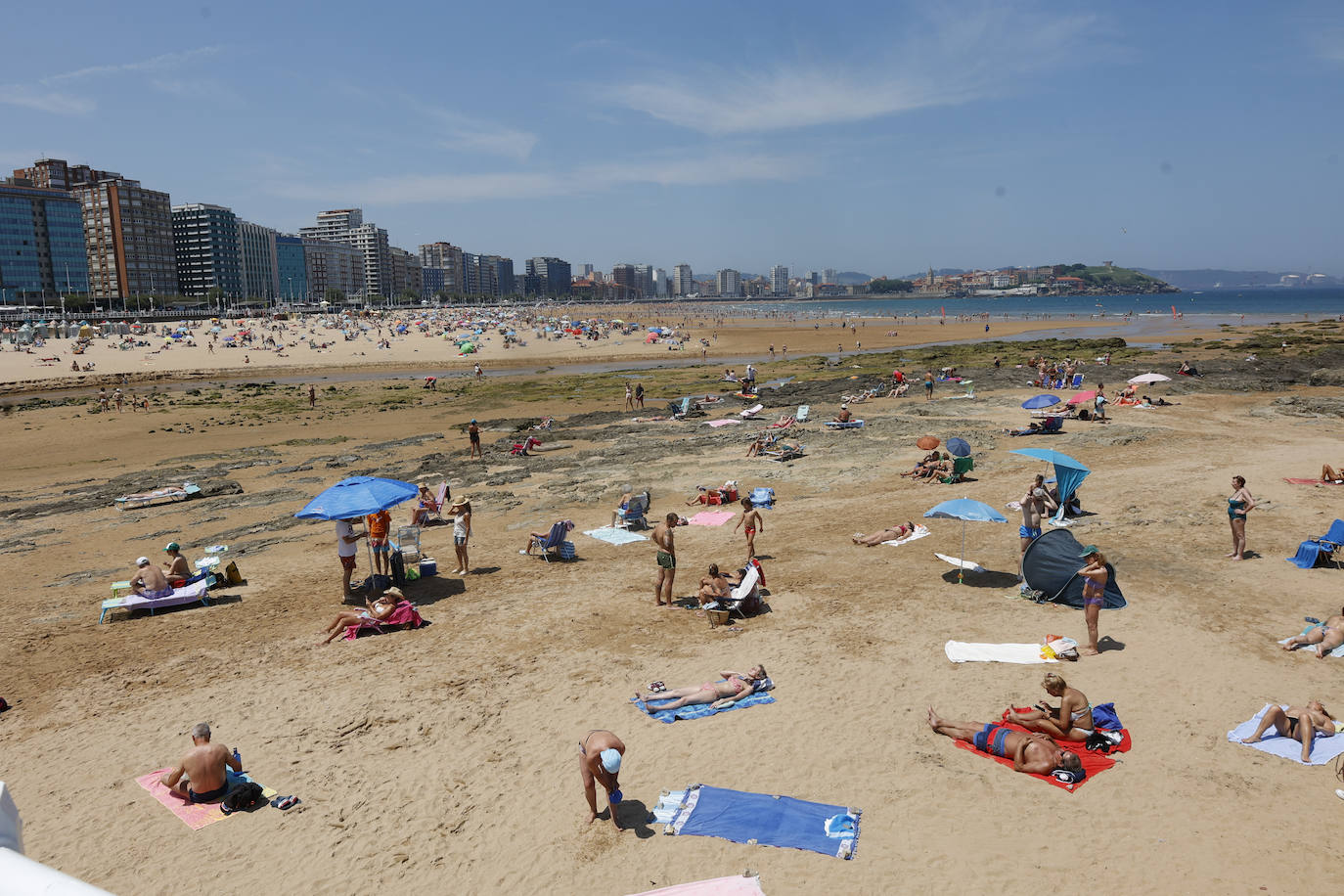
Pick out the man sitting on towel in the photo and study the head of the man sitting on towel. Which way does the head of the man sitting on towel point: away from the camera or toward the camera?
away from the camera

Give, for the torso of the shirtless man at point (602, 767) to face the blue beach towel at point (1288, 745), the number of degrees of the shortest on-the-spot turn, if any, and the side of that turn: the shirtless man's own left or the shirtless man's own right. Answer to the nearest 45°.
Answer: approximately 45° to the shirtless man's own left
